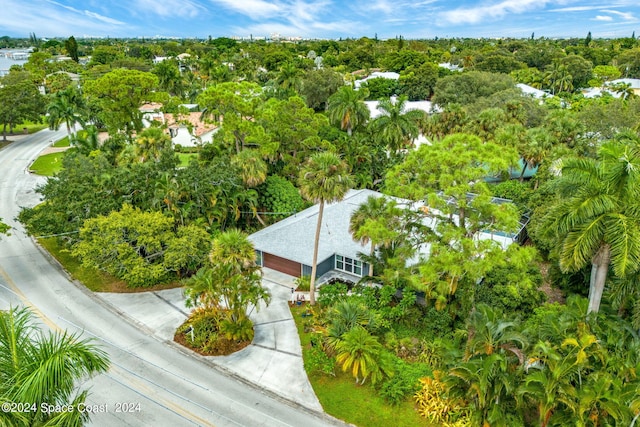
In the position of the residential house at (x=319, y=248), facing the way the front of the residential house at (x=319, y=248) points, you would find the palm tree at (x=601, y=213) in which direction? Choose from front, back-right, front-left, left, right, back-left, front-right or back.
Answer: left

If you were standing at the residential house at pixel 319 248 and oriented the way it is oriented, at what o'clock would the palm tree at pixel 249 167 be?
The palm tree is roughly at 3 o'clock from the residential house.

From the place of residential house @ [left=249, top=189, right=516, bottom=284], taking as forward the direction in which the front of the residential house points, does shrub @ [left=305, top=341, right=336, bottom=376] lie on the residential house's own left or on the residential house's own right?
on the residential house's own left

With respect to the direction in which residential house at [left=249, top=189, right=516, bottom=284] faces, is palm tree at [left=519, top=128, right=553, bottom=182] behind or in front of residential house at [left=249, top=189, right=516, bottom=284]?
behind

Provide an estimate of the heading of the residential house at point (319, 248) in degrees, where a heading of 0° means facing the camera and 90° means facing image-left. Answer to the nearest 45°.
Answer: approximately 45°

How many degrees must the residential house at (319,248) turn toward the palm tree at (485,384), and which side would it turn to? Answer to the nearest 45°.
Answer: approximately 90° to its left

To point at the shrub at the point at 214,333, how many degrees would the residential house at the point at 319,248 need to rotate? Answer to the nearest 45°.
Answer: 0° — it already faces it

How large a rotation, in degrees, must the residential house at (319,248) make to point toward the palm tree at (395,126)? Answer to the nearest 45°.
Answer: approximately 135° to its right

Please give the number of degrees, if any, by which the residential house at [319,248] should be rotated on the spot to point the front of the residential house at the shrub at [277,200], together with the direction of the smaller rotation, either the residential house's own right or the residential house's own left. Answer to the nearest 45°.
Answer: approximately 90° to the residential house's own right

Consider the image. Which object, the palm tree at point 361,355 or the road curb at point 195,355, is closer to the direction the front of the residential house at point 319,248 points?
the road curb

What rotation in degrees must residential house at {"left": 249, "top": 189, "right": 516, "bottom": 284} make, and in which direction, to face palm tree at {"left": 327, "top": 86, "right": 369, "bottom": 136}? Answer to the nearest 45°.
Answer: approximately 135° to its right

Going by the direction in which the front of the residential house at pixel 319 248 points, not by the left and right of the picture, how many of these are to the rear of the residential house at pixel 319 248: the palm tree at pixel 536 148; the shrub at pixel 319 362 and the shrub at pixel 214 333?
1

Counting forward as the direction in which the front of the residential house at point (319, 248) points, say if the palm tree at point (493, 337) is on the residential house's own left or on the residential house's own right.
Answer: on the residential house's own left
